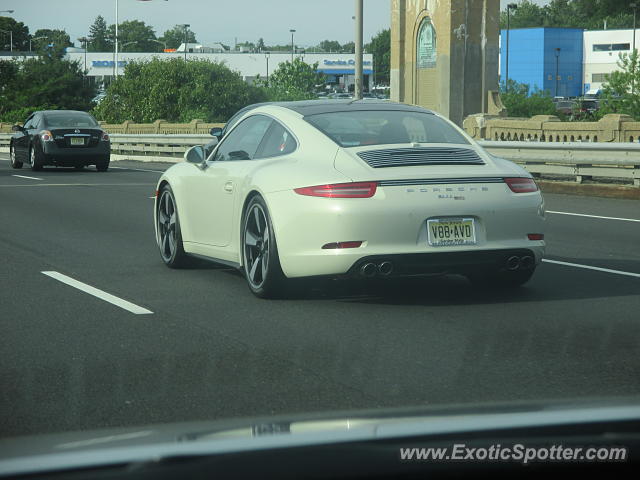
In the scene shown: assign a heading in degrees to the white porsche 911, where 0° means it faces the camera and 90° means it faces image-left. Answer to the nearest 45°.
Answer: approximately 135°

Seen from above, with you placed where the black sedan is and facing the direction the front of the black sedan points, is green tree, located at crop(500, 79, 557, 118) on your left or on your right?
on your right

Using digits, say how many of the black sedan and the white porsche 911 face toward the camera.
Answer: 0

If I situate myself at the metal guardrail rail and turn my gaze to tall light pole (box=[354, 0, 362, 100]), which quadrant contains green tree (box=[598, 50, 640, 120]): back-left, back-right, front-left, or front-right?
front-right

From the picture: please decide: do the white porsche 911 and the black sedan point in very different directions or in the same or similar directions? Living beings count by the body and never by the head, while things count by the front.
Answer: same or similar directions

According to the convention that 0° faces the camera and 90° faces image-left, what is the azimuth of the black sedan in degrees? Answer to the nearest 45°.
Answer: approximately 135°
